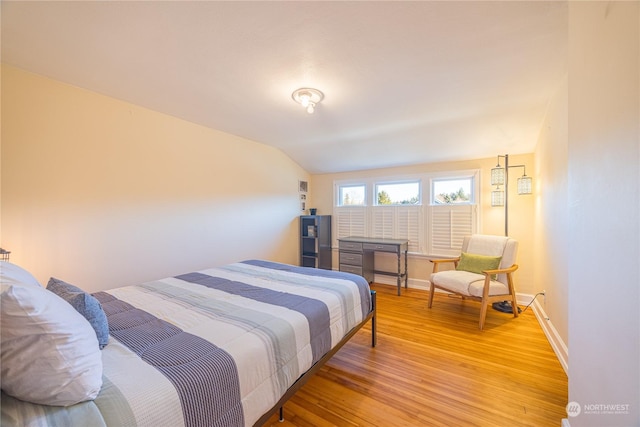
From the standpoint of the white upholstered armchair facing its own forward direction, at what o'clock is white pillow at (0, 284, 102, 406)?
The white pillow is roughly at 11 o'clock from the white upholstered armchair.

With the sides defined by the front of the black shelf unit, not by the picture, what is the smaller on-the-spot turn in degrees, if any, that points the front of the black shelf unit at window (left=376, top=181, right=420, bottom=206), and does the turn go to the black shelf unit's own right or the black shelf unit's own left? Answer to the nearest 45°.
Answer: approximately 135° to the black shelf unit's own left

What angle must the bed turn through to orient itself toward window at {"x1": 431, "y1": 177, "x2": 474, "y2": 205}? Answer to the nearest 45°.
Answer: approximately 45° to its right

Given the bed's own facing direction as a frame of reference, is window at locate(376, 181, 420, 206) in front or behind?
in front

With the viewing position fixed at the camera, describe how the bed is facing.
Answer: facing away from the viewer and to the right of the viewer

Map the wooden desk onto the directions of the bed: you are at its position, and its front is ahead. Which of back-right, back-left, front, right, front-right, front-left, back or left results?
front

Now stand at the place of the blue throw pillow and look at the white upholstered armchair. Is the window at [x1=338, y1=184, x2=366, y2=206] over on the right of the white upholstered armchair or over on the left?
left

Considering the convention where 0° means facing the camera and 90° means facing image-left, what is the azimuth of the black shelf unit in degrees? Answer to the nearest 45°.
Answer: approximately 45°

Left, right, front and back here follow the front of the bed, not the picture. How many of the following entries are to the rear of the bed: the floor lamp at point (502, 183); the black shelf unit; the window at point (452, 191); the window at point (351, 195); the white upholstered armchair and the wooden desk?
0

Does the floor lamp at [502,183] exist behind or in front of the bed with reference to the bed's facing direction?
in front

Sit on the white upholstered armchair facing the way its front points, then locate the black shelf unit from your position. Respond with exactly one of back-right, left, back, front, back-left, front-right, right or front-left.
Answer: front-right

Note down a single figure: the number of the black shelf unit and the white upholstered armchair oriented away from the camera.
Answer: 0

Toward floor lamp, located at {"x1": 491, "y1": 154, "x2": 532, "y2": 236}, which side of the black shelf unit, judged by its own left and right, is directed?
left

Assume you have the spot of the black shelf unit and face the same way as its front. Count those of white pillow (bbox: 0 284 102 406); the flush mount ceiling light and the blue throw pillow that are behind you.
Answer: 0

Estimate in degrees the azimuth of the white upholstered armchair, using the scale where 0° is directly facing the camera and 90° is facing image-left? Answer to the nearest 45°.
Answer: approximately 45°
